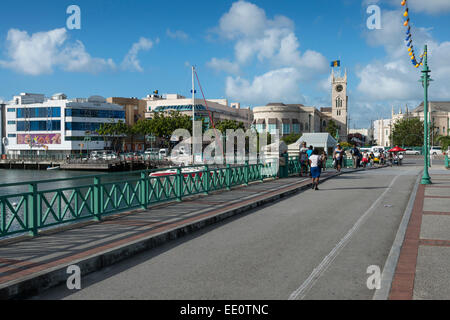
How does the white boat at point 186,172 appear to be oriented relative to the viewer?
to the viewer's left

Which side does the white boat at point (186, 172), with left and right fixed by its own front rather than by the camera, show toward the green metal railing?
left
